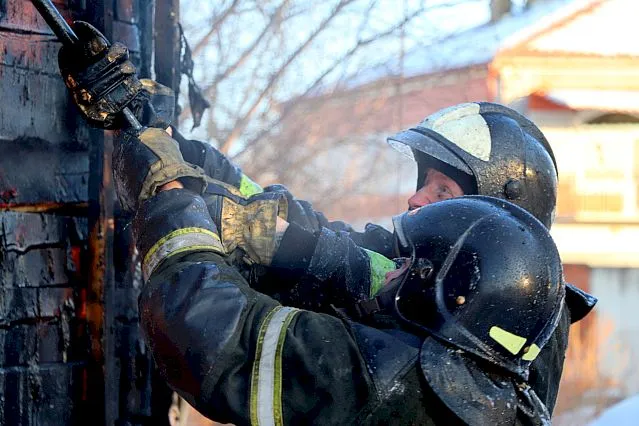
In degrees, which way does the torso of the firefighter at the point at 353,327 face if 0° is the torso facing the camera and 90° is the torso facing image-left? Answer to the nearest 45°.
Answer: approximately 135°

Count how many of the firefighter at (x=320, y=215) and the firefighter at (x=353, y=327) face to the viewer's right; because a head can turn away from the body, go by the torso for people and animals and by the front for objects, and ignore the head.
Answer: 0

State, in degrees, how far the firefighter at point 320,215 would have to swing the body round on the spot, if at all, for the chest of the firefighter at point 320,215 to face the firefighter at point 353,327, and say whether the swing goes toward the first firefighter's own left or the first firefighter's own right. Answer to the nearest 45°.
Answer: approximately 90° to the first firefighter's own left

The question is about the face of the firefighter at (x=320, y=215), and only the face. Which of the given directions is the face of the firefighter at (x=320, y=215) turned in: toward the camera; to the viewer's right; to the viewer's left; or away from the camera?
to the viewer's left

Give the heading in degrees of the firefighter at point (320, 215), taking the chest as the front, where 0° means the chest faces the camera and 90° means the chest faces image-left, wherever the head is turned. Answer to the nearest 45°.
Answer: approximately 90°
